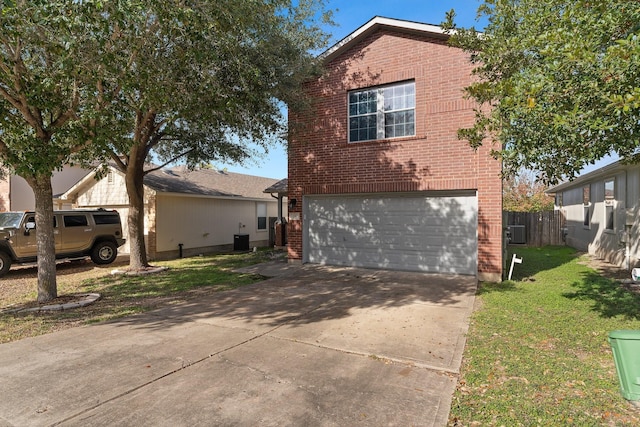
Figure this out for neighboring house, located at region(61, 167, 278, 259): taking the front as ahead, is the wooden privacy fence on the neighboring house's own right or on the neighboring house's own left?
on the neighboring house's own left

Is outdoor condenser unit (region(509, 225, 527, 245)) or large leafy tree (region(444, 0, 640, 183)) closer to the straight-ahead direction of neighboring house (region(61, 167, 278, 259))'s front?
the large leafy tree

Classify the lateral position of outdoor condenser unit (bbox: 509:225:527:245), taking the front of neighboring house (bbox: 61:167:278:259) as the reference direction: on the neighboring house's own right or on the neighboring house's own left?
on the neighboring house's own left

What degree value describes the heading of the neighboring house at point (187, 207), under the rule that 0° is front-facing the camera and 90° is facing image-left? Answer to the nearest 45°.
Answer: approximately 45°

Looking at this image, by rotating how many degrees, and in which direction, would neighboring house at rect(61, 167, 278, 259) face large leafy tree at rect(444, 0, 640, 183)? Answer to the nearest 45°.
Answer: approximately 45° to its left

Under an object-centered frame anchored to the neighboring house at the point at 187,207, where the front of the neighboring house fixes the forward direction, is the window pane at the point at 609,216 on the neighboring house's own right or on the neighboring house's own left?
on the neighboring house's own left

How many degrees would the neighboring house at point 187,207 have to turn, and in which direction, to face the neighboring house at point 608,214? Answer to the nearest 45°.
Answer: approximately 90° to its left

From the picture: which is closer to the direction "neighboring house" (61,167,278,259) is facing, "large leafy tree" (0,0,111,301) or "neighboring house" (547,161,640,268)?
the large leafy tree

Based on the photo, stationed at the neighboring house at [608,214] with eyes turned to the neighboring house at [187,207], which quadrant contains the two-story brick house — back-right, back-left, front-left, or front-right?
front-left

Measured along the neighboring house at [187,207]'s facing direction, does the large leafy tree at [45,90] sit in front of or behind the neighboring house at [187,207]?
in front

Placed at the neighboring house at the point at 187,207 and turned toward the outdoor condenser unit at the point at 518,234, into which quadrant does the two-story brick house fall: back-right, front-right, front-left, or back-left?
front-right

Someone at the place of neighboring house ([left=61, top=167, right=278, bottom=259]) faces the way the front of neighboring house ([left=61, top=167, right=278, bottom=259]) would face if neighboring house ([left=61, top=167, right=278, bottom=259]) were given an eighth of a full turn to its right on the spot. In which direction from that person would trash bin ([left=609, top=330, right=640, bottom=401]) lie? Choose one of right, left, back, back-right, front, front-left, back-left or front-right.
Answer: left

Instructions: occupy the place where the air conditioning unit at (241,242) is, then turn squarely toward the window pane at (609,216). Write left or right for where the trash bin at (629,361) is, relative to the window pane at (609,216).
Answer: right

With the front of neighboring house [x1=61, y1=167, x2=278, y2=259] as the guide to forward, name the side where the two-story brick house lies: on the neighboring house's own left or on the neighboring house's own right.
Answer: on the neighboring house's own left

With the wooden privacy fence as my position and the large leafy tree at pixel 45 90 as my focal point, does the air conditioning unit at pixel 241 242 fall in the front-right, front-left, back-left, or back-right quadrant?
front-right

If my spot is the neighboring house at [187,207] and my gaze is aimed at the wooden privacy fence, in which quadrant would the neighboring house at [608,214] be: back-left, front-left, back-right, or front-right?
front-right
